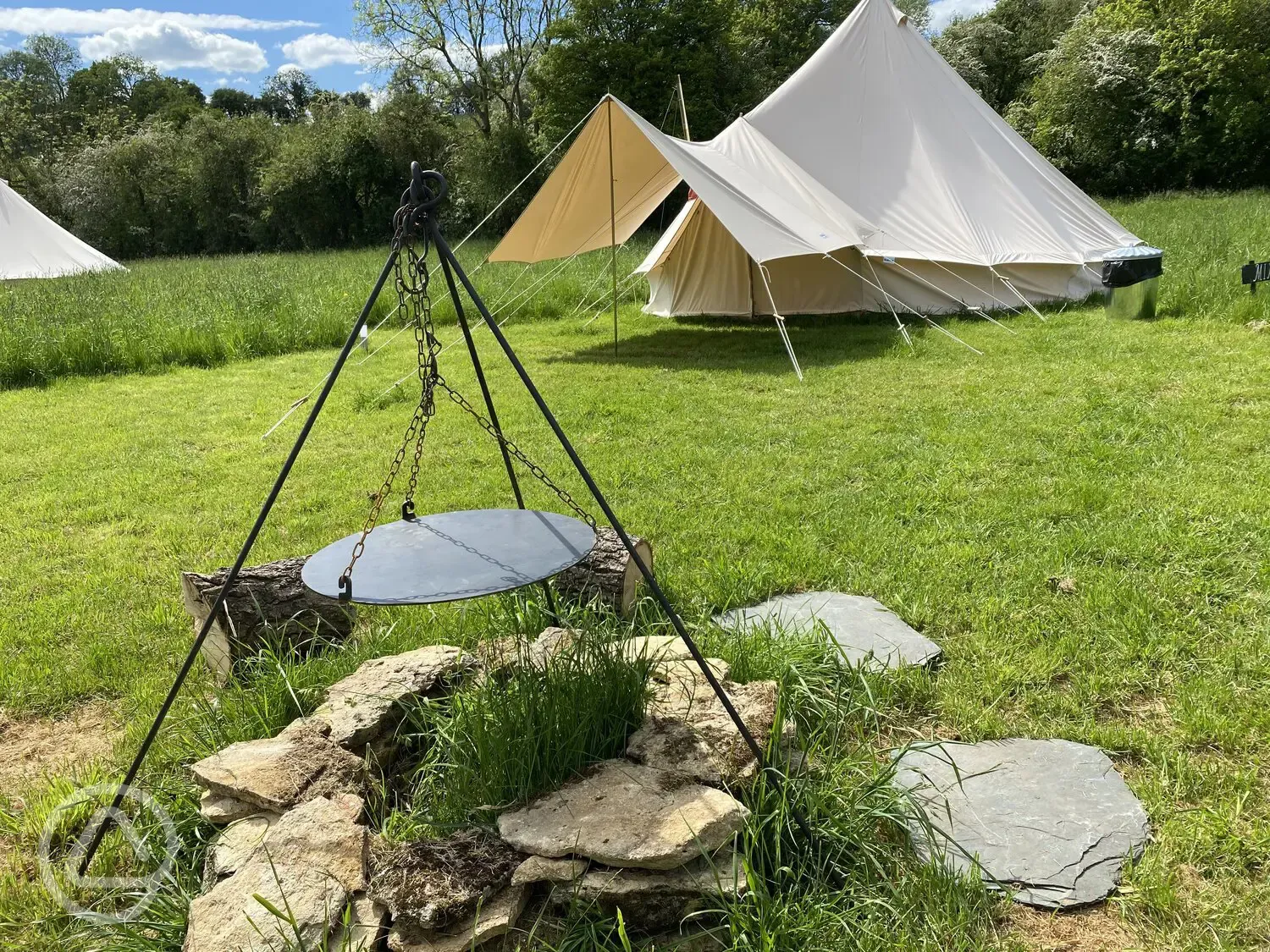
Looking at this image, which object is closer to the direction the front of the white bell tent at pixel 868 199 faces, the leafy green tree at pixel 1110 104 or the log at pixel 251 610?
the log

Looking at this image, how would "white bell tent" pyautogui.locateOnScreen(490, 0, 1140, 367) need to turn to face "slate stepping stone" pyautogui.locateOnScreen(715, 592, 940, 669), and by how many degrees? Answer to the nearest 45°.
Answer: approximately 45° to its left

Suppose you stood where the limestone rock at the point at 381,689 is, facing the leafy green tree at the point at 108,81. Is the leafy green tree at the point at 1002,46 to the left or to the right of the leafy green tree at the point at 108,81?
right

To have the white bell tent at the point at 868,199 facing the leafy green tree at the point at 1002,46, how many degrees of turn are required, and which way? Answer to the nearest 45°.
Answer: approximately 135° to its right

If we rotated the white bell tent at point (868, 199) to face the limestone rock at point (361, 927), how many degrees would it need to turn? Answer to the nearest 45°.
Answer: approximately 45° to its left

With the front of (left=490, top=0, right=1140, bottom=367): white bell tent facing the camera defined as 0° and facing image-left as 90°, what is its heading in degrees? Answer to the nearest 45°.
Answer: approximately 45°

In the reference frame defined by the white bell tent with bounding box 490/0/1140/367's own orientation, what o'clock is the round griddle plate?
The round griddle plate is roughly at 11 o'clock from the white bell tent.
